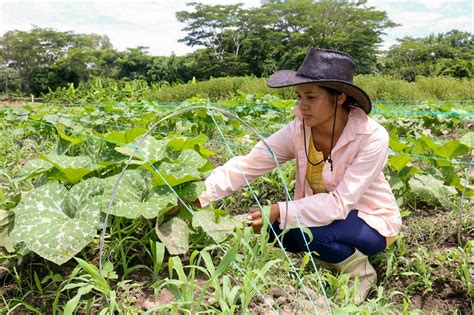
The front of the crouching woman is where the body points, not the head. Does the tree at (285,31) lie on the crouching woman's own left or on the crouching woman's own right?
on the crouching woman's own right

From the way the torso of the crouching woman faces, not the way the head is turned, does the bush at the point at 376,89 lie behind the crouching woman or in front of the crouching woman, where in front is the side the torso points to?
behind

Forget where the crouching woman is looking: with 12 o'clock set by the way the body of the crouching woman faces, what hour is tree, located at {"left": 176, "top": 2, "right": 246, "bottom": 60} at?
The tree is roughly at 4 o'clock from the crouching woman.

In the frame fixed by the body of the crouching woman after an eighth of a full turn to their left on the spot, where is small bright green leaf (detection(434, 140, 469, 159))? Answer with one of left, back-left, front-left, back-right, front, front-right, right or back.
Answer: back-left

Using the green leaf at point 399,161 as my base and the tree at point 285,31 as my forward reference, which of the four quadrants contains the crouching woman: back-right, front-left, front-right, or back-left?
back-left

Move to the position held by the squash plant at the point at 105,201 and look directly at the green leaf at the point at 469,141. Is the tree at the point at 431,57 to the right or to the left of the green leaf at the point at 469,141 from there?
left

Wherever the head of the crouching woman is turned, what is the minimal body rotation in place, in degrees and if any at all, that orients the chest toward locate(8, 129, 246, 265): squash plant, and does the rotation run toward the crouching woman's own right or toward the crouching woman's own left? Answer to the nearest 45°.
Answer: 0° — they already face it

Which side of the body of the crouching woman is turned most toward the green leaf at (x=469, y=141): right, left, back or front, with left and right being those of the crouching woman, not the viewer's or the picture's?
back

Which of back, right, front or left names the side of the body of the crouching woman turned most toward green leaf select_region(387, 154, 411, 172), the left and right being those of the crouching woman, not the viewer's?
back

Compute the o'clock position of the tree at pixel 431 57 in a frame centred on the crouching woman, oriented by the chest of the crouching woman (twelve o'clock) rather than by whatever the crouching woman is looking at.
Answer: The tree is roughly at 5 o'clock from the crouching woman.

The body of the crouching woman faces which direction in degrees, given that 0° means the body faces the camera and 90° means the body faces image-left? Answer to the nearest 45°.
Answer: approximately 45°

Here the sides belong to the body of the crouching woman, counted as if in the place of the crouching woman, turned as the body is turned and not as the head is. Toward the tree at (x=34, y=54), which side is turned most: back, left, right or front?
right
